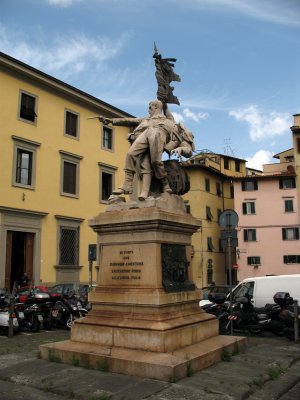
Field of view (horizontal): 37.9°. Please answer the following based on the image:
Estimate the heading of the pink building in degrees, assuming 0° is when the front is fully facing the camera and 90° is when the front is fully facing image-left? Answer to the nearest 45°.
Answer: approximately 0°

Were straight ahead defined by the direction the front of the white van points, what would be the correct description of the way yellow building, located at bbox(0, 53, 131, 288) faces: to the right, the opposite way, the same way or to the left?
the opposite way

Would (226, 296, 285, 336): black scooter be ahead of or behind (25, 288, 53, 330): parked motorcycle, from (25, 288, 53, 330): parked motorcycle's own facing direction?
behind

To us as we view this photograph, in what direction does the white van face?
facing to the left of the viewer

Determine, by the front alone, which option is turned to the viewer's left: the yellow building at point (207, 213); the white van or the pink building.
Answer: the white van

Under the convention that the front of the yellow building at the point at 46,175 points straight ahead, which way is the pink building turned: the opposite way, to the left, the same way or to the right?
to the right

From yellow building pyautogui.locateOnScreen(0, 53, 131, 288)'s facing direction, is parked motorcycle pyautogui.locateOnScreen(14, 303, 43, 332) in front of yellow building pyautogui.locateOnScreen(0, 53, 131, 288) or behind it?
in front

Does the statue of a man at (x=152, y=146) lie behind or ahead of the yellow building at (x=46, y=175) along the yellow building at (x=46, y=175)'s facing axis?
ahead

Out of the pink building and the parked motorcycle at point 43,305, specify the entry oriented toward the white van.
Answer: the pink building

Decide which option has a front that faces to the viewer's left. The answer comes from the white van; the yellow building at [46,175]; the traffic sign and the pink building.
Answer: the white van

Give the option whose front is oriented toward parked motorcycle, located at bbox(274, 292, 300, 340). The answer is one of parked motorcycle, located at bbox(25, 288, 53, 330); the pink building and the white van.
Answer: the pink building

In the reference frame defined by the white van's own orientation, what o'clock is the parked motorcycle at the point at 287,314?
The parked motorcycle is roughly at 9 o'clock from the white van.

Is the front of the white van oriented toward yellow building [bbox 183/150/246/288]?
no
